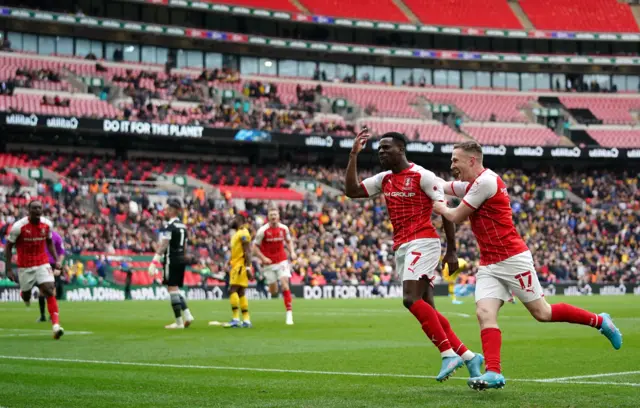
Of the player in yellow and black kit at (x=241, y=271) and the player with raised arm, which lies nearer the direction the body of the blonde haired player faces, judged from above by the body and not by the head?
the player with raised arm

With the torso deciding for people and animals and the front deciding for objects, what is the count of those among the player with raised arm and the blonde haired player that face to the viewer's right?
0

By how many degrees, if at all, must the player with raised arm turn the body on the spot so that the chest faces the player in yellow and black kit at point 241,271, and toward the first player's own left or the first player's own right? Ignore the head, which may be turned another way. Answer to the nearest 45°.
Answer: approximately 135° to the first player's own right

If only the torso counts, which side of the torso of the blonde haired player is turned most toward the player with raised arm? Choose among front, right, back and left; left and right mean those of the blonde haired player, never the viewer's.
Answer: front

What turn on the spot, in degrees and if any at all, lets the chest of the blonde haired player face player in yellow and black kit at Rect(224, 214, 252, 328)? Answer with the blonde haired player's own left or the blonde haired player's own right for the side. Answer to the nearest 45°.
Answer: approximately 45° to the blonde haired player's own right
